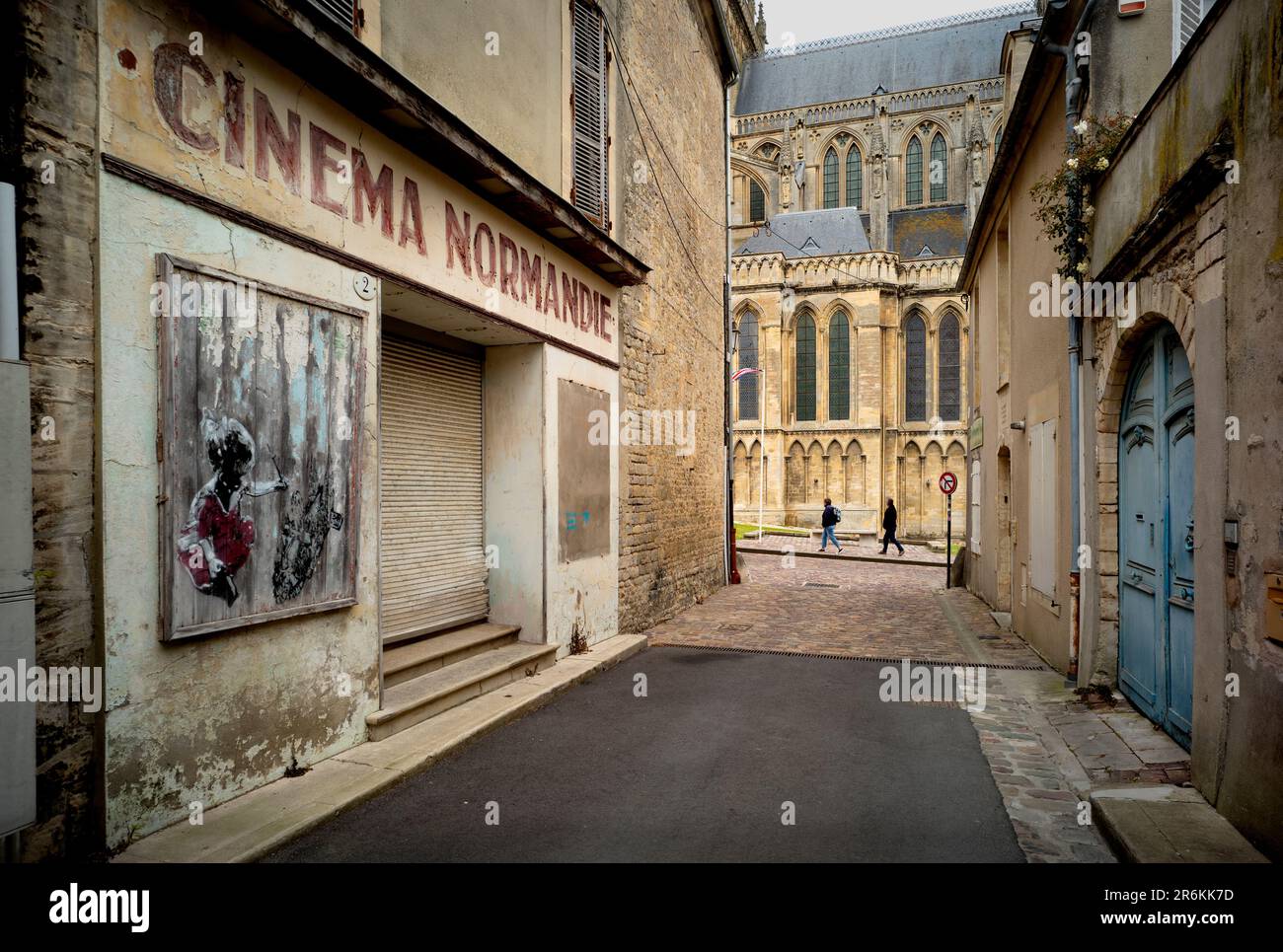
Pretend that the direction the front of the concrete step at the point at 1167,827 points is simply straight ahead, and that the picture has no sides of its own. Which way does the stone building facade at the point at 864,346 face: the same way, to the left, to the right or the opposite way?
to the left

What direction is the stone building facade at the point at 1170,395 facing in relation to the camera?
to the viewer's left

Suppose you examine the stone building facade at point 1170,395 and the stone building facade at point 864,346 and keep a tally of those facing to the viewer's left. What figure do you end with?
1

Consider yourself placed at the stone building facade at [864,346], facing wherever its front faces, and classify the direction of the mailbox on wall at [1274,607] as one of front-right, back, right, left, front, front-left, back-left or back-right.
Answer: front

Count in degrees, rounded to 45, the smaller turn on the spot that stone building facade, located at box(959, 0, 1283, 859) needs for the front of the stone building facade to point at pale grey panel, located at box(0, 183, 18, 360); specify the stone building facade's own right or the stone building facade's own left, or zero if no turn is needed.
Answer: approximately 45° to the stone building facade's own left

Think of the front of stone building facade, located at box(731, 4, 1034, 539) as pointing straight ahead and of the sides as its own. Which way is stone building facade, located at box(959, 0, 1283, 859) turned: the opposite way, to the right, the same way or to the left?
to the right

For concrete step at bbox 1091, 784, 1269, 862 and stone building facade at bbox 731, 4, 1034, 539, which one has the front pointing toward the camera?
the stone building facade

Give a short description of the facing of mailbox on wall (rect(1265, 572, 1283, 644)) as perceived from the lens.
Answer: facing the viewer and to the left of the viewer

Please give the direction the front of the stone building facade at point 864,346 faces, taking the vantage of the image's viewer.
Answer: facing the viewer

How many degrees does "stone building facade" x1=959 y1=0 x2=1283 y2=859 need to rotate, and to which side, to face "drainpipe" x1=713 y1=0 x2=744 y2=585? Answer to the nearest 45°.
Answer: approximately 45° to its right

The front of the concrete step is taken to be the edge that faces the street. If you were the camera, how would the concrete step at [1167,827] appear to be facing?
facing to the left of the viewer

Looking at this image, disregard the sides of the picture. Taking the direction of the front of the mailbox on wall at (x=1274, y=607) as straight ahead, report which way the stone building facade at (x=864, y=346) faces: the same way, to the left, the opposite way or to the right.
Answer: to the left

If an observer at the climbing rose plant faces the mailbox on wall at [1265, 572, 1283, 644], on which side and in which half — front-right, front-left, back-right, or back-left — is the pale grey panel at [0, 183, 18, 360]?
front-right

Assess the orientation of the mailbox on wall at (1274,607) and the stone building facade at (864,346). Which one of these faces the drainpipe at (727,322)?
the stone building facade

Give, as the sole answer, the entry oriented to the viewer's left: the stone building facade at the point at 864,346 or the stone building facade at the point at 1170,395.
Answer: the stone building facade at the point at 1170,395

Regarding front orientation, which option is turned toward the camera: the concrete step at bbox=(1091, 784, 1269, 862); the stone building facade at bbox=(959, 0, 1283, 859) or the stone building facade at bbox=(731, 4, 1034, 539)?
the stone building facade at bbox=(731, 4, 1034, 539)
